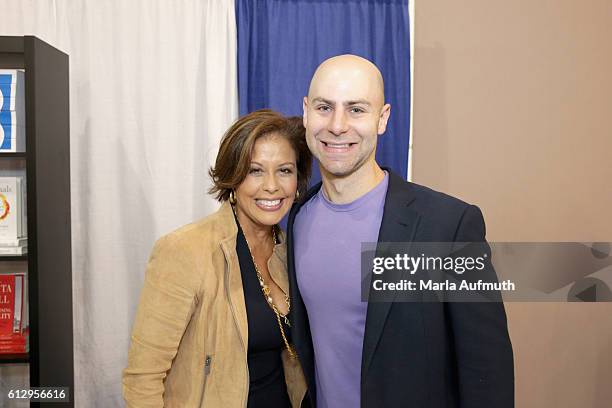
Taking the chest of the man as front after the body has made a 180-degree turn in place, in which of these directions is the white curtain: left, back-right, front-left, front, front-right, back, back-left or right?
left

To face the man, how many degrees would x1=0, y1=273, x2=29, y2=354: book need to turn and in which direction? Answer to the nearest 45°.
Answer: approximately 90° to its left

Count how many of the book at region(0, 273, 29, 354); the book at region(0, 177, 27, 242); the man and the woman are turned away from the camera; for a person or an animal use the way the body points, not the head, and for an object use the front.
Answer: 0

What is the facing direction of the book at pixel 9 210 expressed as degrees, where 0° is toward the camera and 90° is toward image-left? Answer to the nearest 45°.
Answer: approximately 45°

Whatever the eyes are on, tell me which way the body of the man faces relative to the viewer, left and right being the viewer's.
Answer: facing the viewer and to the left of the viewer

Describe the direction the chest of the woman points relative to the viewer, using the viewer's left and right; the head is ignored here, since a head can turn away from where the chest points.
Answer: facing the viewer and to the right of the viewer

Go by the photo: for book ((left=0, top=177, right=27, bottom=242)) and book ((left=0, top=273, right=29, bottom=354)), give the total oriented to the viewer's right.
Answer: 0

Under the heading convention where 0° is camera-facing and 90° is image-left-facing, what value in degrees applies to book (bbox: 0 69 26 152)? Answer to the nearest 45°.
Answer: approximately 45°

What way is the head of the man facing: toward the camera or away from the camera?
toward the camera

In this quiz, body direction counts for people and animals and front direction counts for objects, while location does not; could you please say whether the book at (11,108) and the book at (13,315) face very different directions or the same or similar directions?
same or similar directions

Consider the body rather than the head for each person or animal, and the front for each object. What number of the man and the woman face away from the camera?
0
